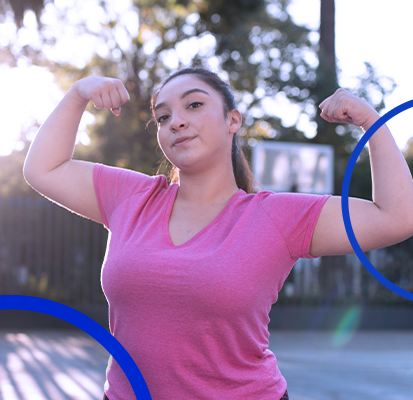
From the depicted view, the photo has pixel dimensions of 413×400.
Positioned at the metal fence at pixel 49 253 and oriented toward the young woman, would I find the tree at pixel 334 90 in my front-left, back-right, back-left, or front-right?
back-left

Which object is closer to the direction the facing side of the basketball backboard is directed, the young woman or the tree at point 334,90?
the young woman

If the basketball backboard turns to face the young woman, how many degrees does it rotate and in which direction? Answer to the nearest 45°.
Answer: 0° — it already faces them

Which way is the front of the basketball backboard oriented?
toward the camera

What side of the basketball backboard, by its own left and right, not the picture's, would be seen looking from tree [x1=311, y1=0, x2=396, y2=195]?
back

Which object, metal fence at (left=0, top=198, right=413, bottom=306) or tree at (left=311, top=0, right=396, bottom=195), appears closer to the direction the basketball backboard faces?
the metal fence

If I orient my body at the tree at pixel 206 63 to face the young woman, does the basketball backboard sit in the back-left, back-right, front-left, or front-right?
front-left
